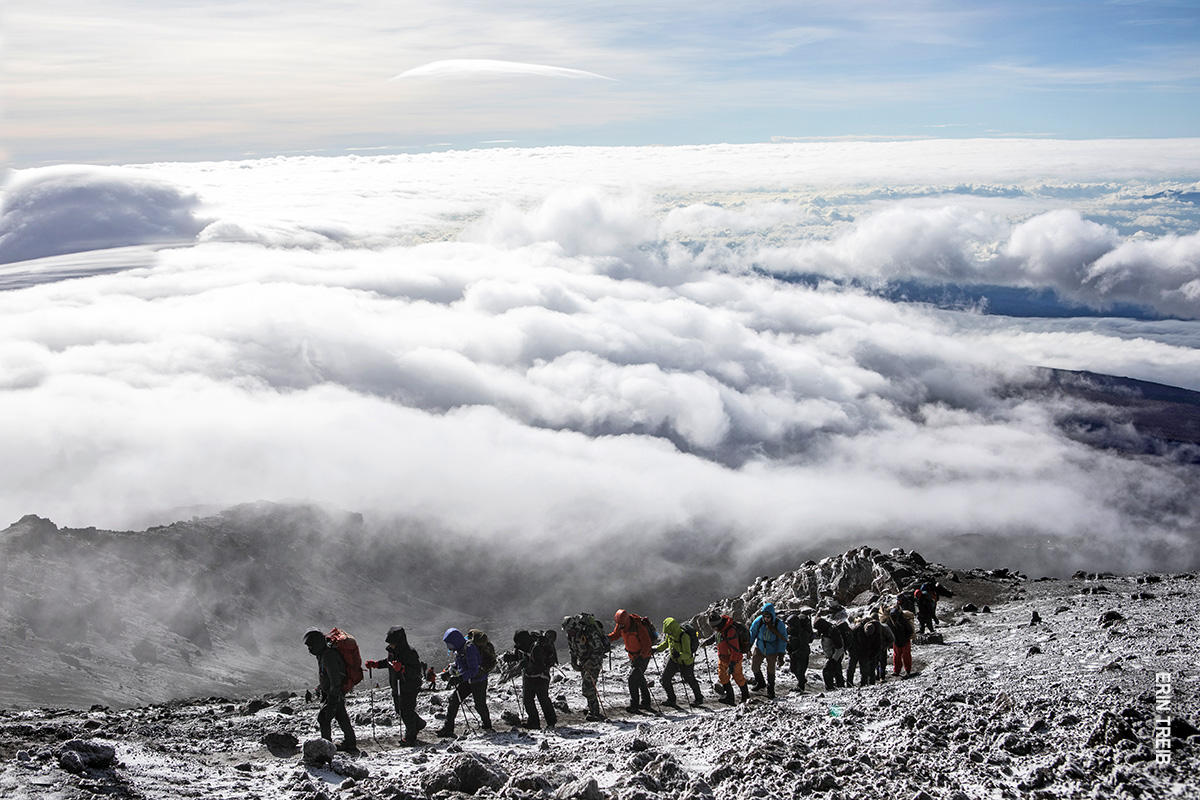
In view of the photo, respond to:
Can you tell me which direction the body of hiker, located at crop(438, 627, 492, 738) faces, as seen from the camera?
to the viewer's left

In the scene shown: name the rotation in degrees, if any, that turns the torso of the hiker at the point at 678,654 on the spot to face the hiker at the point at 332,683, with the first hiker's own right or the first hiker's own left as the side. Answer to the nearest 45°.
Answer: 0° — they already face them

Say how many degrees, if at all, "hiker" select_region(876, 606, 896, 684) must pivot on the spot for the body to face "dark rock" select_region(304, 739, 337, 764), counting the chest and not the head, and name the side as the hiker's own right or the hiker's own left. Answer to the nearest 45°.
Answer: approximately 45° to the hiker's own left

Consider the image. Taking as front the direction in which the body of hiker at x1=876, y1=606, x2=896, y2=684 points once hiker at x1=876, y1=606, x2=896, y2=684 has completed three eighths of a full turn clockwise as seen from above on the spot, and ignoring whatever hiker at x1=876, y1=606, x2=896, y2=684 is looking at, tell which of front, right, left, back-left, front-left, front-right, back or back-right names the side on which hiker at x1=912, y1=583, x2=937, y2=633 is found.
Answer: front-left

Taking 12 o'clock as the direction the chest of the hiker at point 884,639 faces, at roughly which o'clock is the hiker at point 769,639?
the hiker at point 769,639 is roughly at 11 o'clock from the hiker at point 884,639.

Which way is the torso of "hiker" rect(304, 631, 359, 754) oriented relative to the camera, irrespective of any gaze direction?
to the viewer's left

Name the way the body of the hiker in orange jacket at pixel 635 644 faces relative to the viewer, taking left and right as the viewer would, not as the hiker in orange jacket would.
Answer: facing the viewer and to the left of the viewer

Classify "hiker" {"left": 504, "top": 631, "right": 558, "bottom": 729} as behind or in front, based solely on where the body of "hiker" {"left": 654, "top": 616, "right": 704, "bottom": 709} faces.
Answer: in front

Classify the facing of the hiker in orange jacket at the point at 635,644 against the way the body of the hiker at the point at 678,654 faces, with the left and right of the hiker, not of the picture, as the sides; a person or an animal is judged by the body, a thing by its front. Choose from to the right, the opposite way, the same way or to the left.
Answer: the same way
